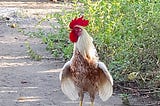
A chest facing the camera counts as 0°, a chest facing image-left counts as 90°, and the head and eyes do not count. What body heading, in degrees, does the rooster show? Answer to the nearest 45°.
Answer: approximately 0°
